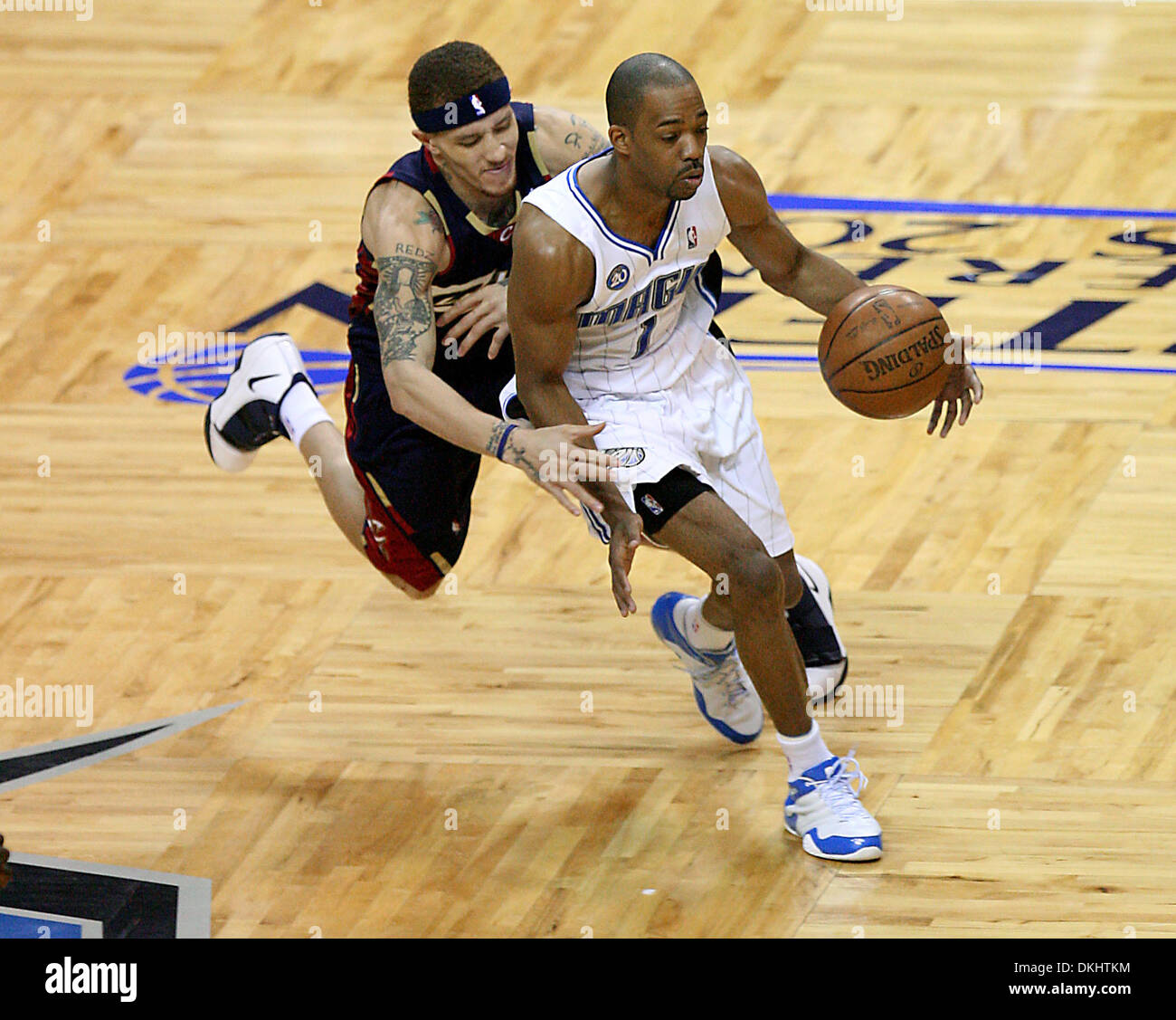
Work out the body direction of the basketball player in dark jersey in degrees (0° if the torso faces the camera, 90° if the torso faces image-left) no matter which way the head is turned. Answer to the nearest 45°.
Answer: approximately 315°

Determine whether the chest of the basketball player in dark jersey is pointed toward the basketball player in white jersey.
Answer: yes

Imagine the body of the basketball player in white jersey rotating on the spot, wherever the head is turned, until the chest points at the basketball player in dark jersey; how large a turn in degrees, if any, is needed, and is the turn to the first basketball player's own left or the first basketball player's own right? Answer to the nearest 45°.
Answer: approximately 180°

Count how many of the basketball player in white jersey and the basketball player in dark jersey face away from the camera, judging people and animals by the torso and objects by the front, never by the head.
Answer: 0

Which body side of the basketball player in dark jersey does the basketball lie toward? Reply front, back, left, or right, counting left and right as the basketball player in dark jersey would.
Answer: front

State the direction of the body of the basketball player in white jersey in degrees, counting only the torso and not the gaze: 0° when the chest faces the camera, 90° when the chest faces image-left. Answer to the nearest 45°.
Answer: approximately 315°
